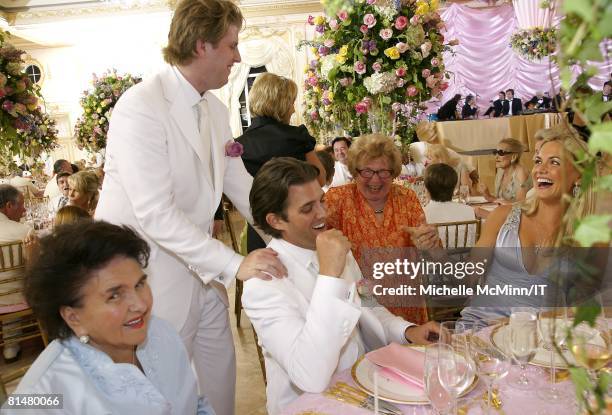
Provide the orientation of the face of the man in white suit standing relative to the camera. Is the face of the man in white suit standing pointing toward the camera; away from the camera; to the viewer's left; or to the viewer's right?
to the viewer's right

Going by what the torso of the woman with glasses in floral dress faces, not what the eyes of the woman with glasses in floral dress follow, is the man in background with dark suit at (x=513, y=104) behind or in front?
behind

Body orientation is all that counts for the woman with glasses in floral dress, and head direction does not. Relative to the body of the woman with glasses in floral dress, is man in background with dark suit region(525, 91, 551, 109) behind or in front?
behind

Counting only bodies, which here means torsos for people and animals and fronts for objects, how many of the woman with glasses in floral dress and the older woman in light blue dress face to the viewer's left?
0

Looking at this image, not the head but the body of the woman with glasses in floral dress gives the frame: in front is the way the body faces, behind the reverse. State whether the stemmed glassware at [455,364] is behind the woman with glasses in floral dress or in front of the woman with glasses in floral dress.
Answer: in front

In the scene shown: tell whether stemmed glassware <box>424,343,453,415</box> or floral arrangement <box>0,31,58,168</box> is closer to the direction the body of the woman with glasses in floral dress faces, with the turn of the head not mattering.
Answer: the stemmed glassware

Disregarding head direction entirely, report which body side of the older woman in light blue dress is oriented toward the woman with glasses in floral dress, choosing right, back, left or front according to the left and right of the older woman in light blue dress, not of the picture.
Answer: left

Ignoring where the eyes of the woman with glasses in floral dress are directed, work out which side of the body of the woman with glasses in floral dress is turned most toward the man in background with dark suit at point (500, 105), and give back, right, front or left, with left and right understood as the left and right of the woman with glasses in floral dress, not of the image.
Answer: back

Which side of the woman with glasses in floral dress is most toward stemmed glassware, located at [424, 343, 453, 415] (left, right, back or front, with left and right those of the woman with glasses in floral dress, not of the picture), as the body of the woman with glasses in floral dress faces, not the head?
front
